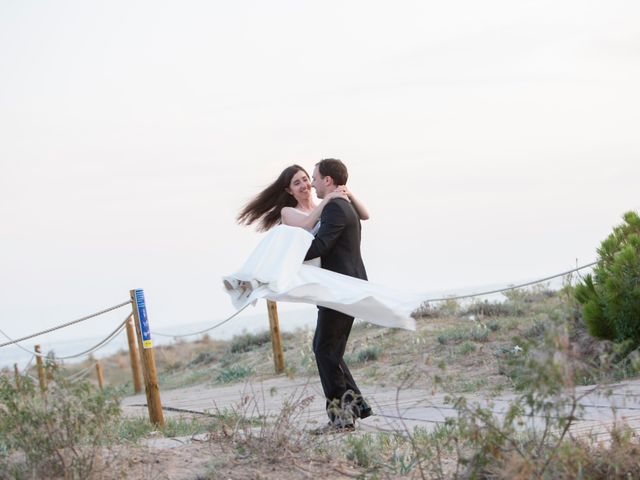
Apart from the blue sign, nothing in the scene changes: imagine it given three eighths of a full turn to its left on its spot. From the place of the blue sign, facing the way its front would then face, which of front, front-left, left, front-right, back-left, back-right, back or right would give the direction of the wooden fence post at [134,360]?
front-left

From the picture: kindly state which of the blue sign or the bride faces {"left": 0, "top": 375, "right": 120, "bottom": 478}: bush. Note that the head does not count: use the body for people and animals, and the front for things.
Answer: the blue sign

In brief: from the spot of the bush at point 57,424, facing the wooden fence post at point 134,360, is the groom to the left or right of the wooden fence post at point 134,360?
right

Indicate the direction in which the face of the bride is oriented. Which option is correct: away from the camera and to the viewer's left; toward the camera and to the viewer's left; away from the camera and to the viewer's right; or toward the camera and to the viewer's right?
toward the camera and to the viewer's right

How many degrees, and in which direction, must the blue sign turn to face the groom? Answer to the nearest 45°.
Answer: approximately 45° to its left

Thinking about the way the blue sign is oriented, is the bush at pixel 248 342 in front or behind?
behind

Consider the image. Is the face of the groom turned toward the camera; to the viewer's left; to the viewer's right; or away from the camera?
to the viewer's left

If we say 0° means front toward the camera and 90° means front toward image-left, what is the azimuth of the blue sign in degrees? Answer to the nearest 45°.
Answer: approximately 0°

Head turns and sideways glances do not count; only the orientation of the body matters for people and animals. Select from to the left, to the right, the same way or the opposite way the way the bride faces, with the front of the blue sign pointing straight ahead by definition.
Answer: to the left

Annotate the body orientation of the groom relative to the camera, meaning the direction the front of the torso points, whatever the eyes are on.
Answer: to the viewer's left

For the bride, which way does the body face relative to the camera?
to the viewer's right

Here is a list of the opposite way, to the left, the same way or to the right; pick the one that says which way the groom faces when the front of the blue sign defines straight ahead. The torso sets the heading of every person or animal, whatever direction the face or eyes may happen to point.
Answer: to the right
